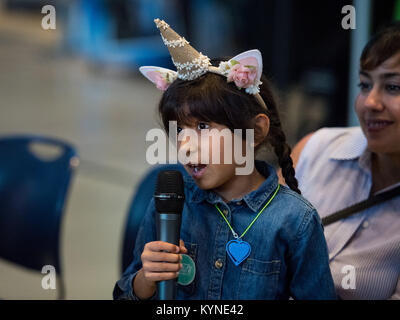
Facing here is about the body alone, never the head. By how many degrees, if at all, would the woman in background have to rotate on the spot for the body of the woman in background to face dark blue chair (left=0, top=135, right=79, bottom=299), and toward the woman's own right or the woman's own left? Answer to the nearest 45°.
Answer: approximately 45° to the woman's own right

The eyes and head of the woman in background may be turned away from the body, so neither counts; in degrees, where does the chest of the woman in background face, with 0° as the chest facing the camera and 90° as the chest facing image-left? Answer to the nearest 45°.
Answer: approximately 45°

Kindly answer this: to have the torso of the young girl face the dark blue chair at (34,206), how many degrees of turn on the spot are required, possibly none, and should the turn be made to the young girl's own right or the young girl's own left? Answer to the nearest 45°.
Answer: approximately 90° to the young girl's own right
